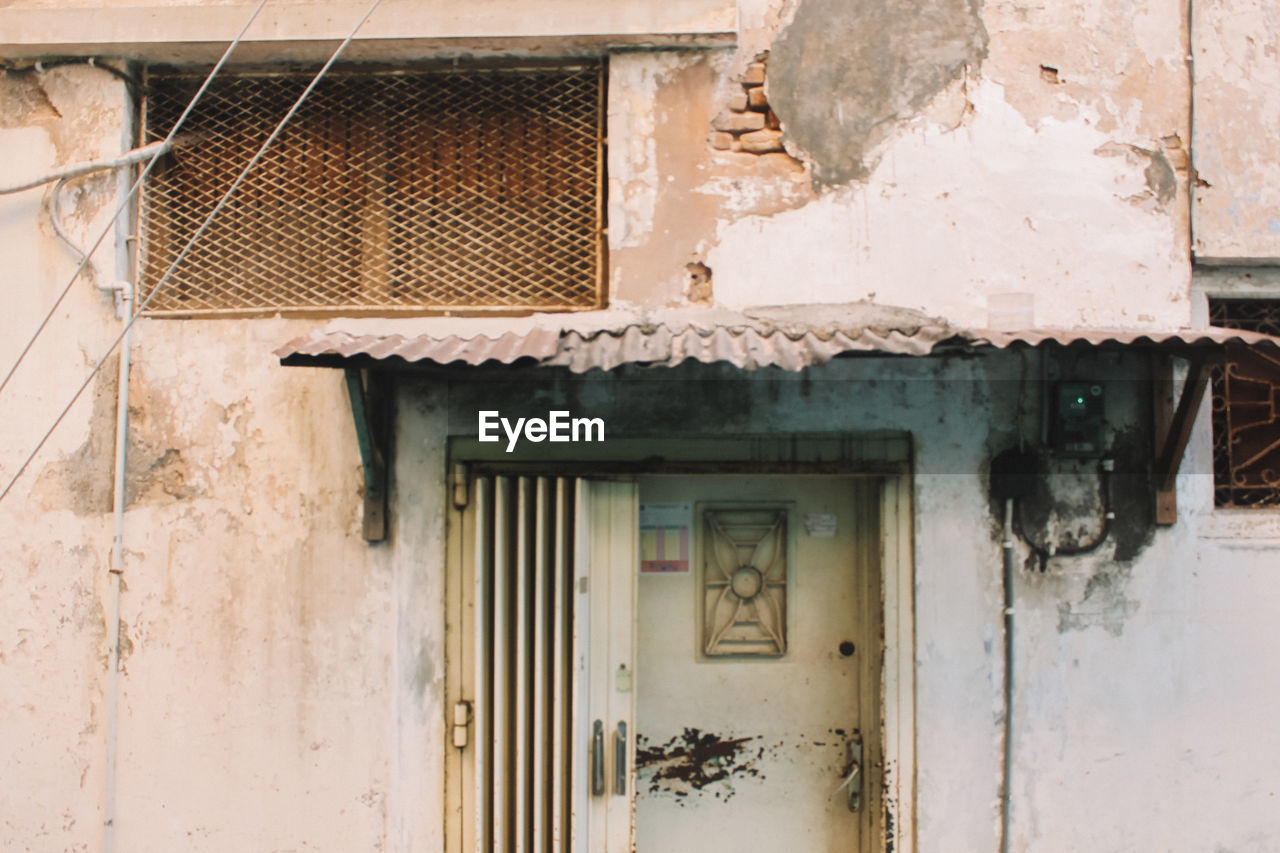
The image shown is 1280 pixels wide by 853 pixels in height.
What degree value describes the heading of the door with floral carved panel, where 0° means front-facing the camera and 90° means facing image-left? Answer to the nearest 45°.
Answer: approximately 0°

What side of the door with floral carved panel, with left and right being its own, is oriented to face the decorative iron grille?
left

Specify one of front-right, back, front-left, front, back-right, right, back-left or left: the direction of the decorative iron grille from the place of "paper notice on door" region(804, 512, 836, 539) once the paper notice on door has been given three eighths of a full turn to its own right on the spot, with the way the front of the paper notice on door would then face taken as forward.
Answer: back-right

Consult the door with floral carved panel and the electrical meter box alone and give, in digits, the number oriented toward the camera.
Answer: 2

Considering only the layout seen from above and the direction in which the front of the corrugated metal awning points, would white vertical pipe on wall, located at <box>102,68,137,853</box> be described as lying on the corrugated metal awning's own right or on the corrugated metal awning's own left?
on the corrugated metal awning's own right

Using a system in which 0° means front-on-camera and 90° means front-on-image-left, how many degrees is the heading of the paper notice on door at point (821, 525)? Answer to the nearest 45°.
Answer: approximately 0°
